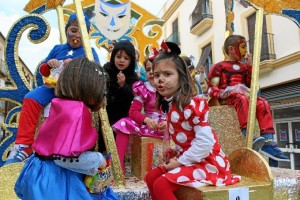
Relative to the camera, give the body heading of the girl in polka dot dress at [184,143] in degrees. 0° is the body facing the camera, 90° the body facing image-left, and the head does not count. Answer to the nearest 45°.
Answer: approximately 45°

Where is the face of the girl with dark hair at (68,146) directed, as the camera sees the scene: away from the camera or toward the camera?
away from the camera

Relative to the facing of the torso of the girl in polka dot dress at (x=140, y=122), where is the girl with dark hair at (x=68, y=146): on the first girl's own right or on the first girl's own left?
on the first girl's own right

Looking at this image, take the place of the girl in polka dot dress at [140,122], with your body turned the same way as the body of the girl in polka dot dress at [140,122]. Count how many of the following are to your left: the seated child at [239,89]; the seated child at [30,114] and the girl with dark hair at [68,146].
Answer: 1

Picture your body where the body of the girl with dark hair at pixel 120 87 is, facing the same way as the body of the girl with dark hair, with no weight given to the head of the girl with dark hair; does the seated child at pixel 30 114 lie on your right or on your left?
on your right

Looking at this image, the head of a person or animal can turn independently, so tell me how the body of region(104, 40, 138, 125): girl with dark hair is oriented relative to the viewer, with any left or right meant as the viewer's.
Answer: facing the viewer

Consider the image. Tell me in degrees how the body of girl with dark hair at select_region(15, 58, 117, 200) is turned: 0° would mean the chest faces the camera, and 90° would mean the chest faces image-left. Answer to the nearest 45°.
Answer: approximately 225°

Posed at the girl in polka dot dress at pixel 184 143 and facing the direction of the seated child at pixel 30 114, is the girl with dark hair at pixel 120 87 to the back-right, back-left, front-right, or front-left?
front-right

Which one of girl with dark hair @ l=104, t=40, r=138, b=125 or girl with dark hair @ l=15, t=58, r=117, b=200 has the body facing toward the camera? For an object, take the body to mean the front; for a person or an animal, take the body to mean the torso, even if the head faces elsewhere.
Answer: girl with dark hair @ l=104, t=40, r=138, b=125

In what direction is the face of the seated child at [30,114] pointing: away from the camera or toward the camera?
toward the camera
